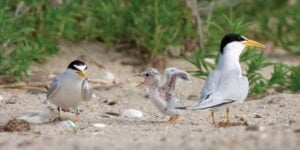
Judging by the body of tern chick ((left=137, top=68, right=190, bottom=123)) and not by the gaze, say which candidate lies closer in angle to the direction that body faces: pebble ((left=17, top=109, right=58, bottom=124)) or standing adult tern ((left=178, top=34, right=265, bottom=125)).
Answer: the pebble

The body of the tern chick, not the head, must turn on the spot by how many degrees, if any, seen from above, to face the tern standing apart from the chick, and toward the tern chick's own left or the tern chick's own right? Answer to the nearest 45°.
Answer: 0° — it already faces it

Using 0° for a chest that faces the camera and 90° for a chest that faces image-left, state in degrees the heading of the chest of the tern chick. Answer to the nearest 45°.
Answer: approximately 90°

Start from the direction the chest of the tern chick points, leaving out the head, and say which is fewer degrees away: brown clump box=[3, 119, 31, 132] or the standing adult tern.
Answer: the brown clump

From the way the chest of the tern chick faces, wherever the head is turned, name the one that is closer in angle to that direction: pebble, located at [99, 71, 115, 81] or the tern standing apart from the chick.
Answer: the tern standing apart from the chick

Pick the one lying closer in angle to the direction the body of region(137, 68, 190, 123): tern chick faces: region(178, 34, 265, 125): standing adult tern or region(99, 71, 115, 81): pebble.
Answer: the pebble

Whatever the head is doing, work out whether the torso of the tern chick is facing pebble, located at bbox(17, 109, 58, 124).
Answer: yes

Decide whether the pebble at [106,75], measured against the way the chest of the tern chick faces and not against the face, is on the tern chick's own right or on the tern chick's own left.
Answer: on the tern chick's own right
